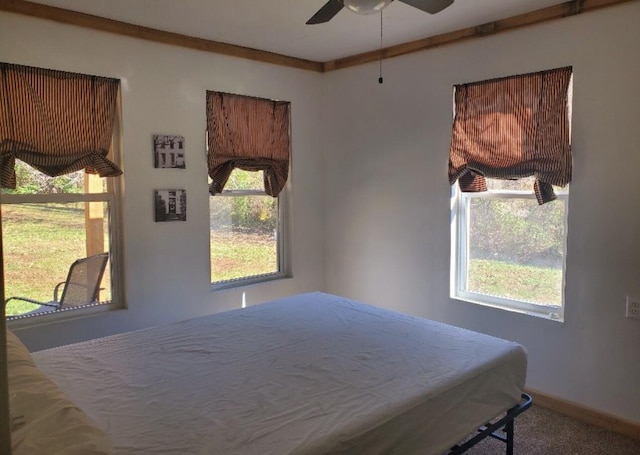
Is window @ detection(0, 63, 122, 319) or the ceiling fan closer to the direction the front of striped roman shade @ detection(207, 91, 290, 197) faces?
the ceiling fan

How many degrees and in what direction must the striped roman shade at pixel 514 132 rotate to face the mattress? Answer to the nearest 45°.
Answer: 0° — it already faces it

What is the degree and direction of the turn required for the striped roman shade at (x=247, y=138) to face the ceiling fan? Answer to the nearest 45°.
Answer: approximately 45° to its right

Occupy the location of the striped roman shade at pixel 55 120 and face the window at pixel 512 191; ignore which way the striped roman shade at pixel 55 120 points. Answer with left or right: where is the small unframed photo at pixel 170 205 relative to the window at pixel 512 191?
left

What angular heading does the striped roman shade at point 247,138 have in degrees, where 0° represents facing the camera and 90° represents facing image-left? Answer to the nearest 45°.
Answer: approximately 315°

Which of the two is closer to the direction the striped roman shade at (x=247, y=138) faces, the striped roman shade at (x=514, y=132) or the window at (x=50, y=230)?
the striped roman shade

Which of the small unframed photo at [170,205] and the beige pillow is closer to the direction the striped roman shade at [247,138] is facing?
the beige pillow

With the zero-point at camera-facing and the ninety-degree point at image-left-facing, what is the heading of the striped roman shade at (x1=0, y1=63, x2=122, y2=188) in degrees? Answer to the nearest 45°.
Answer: approximately 315°

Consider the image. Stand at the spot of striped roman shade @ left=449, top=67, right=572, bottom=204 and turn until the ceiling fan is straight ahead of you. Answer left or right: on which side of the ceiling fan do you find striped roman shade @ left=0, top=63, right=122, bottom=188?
right

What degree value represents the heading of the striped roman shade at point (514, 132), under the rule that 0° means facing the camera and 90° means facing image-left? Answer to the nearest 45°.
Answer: approximately 45°
